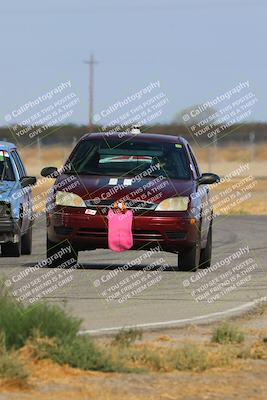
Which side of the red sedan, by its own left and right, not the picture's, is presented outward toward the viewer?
front

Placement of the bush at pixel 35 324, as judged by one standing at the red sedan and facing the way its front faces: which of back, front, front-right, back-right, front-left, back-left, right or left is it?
front

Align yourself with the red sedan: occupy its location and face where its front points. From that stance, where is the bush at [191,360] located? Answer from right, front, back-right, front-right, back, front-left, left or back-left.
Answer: front

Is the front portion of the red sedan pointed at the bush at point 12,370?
yes

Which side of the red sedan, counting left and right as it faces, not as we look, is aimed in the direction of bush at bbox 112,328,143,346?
front

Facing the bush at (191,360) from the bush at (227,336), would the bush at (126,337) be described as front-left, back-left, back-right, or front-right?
front-right

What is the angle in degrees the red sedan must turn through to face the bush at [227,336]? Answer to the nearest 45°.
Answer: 0° — it already faces it

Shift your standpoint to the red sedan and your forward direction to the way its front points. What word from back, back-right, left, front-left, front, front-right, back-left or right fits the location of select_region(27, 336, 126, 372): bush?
front

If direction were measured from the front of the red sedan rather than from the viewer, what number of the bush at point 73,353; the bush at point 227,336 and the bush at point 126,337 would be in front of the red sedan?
3

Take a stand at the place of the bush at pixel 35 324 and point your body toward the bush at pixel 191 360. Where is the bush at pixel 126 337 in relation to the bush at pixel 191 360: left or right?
left

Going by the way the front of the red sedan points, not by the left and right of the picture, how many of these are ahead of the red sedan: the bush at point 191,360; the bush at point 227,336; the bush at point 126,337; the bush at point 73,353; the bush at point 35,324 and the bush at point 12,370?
6

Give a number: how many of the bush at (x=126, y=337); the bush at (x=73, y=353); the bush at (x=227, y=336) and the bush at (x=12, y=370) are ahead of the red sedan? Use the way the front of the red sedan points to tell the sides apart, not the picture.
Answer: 4
